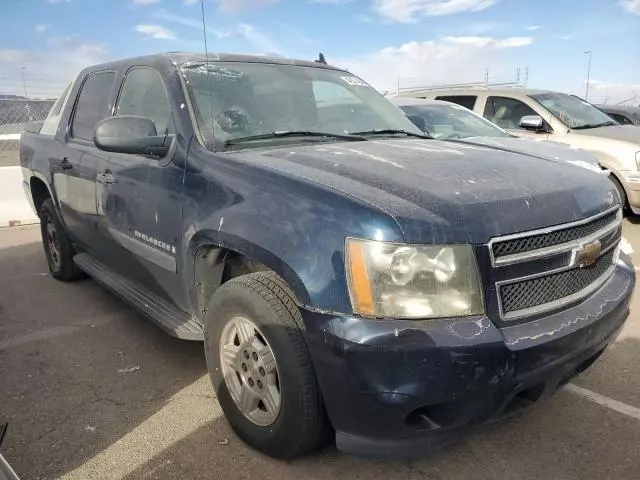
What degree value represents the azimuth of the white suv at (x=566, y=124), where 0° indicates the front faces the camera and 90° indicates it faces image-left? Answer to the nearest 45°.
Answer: approximately 315°

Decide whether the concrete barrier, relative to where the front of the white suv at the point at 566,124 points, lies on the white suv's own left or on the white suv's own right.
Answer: on the white suv's own right

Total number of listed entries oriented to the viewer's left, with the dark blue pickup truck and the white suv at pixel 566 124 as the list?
0

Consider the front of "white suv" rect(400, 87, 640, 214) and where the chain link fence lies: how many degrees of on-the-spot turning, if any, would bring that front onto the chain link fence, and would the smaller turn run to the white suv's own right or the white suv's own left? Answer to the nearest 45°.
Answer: approximately 135° to the white suv's own right

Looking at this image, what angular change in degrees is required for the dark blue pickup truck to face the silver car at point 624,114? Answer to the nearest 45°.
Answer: approximately 90° to its left

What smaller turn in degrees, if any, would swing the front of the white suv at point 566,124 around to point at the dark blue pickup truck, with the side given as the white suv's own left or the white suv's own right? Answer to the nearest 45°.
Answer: approximately 45° to the white suv's own right

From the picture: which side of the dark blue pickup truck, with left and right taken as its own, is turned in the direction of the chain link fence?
back

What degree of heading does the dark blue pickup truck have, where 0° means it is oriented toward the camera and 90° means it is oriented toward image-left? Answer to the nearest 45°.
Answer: approximately 315°

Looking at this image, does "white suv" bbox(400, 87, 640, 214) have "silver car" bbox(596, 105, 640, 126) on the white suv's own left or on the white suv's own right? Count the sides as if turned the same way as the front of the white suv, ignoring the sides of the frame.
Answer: on the white suv's own left

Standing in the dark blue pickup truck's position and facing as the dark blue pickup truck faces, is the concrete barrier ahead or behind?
behind

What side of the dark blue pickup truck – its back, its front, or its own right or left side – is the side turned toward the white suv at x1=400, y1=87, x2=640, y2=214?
left
